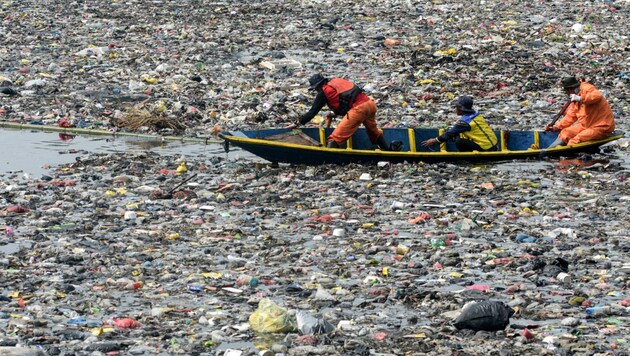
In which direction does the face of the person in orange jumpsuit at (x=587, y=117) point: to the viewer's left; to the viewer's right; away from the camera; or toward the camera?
to the viewer's left

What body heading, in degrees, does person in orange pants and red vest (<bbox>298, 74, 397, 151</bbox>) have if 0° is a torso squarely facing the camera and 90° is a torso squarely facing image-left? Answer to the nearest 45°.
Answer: approximately 90°

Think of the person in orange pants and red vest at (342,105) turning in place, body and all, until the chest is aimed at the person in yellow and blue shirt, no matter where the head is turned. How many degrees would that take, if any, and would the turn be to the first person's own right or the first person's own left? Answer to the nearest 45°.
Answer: approximately 180°

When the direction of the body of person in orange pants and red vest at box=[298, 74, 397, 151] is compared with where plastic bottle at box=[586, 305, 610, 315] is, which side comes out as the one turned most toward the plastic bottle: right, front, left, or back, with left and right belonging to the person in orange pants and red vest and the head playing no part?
left

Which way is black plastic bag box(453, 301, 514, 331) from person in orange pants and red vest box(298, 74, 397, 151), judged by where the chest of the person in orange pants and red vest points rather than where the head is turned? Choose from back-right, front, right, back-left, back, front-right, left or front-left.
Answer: left

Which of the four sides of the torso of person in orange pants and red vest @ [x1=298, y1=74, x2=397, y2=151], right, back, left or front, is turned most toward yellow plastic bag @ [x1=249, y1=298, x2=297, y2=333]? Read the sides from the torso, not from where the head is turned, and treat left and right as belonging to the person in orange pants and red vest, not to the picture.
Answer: left

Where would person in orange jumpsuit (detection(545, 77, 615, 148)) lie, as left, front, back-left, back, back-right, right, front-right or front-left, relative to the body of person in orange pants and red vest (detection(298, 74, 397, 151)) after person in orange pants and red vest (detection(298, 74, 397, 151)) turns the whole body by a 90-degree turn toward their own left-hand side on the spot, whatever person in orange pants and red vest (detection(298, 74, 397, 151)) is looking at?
left

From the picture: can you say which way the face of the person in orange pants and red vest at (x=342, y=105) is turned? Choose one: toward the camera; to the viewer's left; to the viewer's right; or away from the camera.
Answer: to the viewer's left

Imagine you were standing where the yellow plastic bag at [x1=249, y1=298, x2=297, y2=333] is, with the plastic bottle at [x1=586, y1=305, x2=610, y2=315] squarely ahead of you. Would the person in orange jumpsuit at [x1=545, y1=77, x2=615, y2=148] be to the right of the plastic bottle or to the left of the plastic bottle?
left
